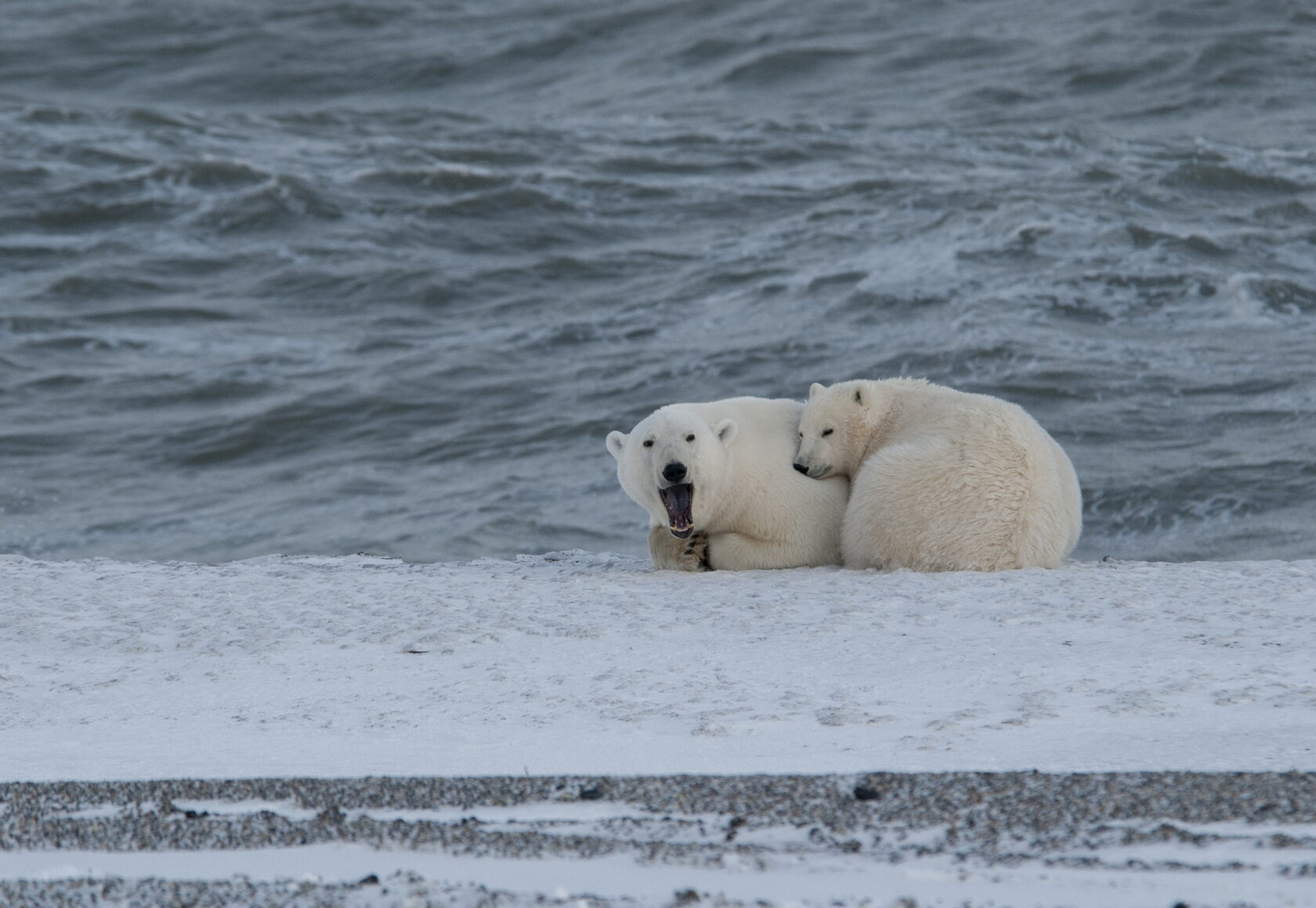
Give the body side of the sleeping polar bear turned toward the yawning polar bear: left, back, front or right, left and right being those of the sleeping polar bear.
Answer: front

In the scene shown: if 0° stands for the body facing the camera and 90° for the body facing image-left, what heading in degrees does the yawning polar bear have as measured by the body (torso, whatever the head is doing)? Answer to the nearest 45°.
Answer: approximately 45°

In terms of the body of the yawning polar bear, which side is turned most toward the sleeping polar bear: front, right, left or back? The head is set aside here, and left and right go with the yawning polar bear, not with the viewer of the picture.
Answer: left

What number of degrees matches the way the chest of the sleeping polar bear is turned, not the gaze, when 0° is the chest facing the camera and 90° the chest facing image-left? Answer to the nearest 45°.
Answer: approximately 90°

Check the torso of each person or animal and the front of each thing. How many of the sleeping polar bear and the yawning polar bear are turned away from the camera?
0
